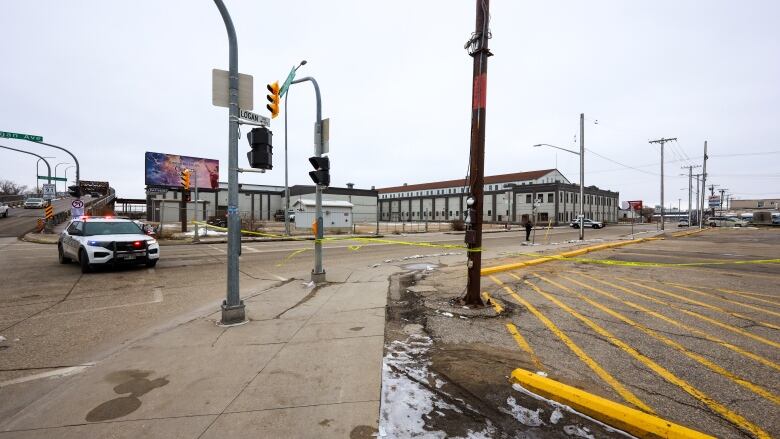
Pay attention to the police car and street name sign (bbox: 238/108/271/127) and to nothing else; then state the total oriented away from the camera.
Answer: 0

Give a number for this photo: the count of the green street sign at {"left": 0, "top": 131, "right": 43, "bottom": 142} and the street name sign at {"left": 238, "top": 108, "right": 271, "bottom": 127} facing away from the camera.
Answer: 0

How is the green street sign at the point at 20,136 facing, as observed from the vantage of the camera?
facing the viewer

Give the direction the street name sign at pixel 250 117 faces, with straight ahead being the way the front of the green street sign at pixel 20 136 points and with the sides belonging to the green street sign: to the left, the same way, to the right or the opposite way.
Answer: the same way

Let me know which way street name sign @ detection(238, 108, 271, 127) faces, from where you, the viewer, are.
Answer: facing the viewer and to the right of the viewer

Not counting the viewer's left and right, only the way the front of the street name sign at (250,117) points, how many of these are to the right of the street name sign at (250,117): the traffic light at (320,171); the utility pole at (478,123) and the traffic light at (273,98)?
0

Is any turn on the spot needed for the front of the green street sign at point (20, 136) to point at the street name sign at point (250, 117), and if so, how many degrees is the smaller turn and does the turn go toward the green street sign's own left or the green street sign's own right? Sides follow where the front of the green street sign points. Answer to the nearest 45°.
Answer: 0° — it already faces it

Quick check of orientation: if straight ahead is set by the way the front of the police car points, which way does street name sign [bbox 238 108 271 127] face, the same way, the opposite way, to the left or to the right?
the same way

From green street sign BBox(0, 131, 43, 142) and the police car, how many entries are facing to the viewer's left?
0

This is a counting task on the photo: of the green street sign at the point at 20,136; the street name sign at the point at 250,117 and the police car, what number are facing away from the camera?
0

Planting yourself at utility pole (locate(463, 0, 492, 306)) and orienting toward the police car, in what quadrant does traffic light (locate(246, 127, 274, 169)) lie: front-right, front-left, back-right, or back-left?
front-left

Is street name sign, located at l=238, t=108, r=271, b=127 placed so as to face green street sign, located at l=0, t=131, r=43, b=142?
no
